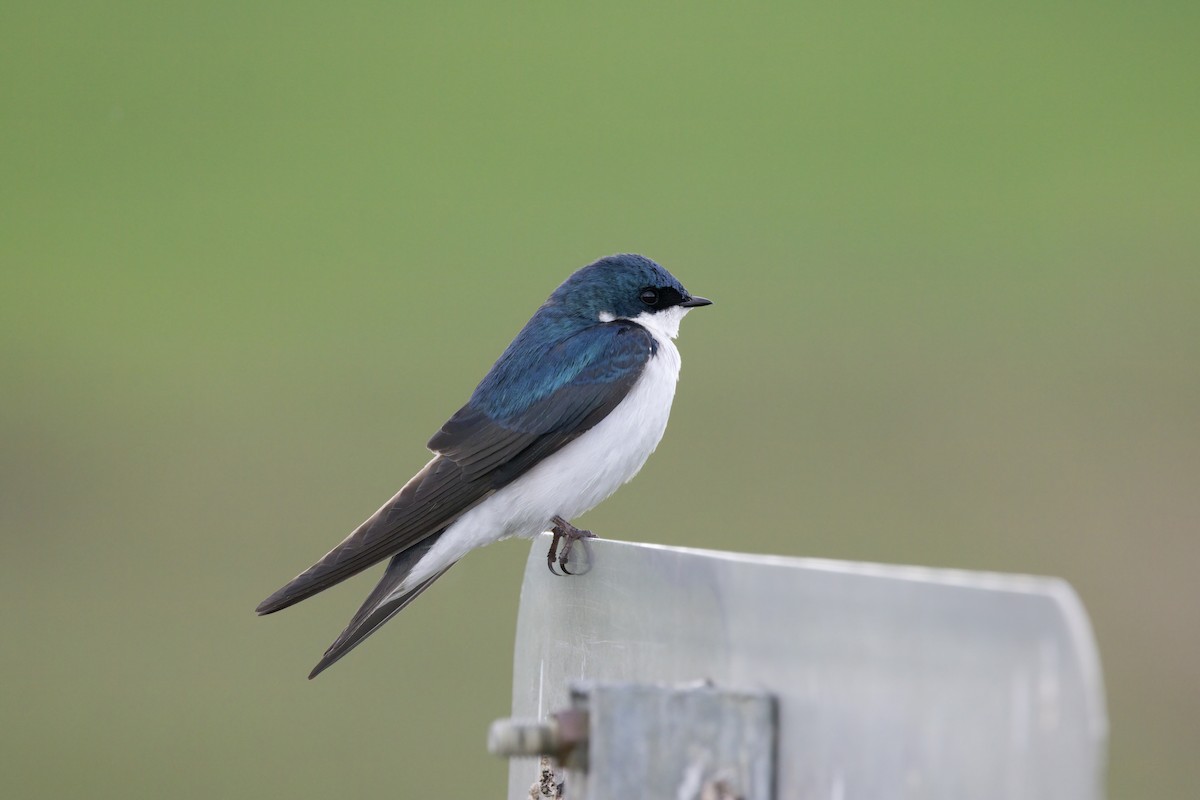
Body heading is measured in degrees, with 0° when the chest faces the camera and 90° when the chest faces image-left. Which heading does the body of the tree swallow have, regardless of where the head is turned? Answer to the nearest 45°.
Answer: approximately 270°
